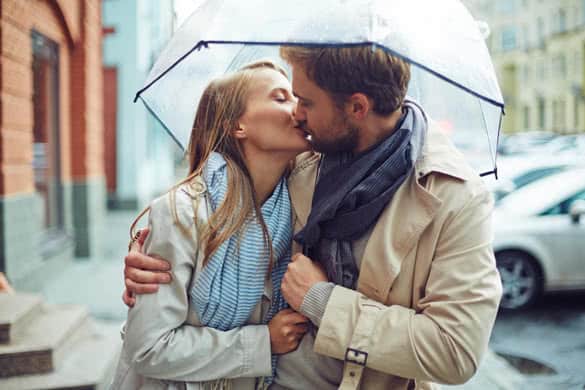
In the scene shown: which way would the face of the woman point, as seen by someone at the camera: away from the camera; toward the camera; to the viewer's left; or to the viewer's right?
to the viewer's right

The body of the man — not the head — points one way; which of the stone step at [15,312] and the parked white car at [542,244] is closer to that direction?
the stone step

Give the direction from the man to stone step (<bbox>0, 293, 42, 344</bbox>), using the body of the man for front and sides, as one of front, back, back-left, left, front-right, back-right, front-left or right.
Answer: right

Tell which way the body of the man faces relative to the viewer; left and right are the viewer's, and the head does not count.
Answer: facing the viewer and to the left of the viewer

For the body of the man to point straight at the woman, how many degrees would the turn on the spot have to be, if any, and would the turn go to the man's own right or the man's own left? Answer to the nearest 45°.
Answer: approximately 45° to the man's own right

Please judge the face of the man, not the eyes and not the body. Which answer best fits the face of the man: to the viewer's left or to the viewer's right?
to the viewer's left

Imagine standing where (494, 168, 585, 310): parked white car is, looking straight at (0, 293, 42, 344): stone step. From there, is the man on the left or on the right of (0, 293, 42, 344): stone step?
left

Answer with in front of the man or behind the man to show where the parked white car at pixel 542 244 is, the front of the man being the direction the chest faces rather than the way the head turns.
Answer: behind
